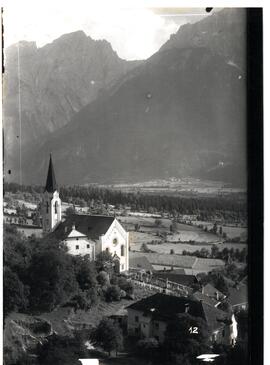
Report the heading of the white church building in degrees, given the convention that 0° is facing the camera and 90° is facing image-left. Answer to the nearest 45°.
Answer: approximately 315°
